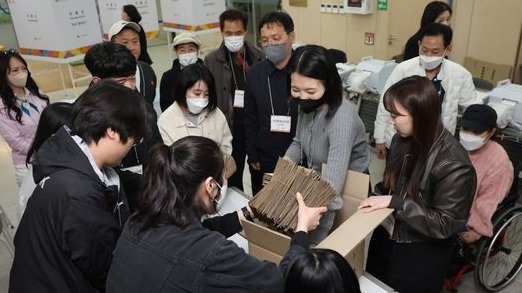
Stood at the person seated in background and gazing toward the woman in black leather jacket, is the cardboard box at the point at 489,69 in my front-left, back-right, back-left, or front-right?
back-right

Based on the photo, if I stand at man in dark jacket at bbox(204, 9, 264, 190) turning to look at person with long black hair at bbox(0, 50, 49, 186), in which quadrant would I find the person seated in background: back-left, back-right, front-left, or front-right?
back-left

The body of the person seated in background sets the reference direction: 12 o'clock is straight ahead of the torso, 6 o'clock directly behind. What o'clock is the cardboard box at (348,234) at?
The cardboard box is roughly at 11 o'clock from the person seated in background.

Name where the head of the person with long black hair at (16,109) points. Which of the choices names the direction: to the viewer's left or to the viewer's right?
to the viewer's right

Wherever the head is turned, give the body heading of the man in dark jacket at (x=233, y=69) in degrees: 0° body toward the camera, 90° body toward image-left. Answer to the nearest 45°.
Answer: approximately 0°

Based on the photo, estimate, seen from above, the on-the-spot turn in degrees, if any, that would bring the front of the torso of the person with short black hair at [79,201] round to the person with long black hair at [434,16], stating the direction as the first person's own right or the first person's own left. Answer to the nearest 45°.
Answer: approximately 45° to the first person's own left

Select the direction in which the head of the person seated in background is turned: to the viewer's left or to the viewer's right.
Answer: to the viewer's left

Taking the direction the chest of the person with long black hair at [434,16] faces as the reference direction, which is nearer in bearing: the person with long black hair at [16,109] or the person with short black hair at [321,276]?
the person with short black hair

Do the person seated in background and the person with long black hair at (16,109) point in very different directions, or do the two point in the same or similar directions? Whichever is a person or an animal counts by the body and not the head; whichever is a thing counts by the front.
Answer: very different directions

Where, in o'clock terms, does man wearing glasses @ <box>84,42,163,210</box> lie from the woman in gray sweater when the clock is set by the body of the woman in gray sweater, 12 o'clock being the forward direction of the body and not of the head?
The man wearing glasses is roughly at 2 o'clock from the woman in gray sweater.
